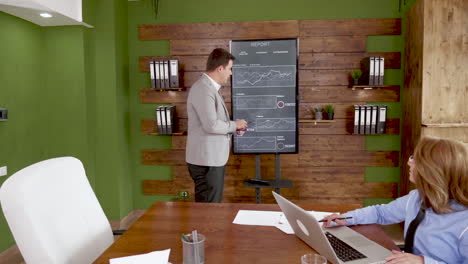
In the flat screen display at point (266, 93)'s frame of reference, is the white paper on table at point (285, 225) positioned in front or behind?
in front

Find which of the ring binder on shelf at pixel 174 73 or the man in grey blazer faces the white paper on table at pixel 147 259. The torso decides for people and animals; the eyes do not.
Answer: the ring binder on shelf

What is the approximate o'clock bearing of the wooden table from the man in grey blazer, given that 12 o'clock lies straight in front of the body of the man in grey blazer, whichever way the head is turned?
The wooden table is roughly at 3 o'clock from the man in grey blazer.

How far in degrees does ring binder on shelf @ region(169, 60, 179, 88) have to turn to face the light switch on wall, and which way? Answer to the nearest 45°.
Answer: approximately 45° to its right

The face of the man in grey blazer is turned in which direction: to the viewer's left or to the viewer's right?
to the viewer's right

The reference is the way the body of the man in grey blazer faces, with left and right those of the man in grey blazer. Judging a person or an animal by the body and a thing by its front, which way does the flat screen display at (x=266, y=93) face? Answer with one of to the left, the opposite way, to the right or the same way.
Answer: to the right

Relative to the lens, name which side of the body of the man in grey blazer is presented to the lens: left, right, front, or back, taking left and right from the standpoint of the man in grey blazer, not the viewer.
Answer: right

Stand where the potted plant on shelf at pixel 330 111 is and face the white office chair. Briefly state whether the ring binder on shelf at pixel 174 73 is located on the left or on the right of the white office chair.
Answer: right

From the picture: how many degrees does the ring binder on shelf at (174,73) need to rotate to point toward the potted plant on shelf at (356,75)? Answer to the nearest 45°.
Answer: approximately 90° to its left

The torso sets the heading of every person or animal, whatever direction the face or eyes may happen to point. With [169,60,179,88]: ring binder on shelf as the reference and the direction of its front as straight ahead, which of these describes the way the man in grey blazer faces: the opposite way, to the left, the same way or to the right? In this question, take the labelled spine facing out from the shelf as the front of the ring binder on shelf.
to the left

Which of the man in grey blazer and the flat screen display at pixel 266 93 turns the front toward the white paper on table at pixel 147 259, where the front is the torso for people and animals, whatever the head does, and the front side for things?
the flat screen display

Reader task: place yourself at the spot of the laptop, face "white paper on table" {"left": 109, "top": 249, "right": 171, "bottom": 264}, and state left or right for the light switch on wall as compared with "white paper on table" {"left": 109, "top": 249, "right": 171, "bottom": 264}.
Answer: right
